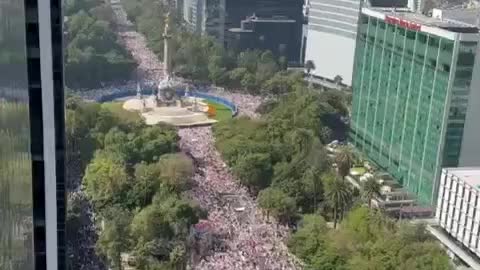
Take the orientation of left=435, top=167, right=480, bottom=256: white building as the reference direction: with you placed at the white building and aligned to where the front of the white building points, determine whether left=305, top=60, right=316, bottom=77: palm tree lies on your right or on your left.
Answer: on your right

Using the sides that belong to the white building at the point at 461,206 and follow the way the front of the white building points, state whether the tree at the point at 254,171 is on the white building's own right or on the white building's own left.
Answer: on the white building's own right

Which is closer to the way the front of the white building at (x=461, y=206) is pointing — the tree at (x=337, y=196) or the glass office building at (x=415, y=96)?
the tree

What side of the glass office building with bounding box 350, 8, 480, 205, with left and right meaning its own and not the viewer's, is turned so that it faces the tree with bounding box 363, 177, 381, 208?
front

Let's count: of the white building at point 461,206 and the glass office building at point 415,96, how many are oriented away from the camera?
0

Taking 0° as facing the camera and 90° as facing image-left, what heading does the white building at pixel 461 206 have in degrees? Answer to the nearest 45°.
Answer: approximately 45°

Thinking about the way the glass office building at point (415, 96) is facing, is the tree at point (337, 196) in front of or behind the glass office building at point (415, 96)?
in front

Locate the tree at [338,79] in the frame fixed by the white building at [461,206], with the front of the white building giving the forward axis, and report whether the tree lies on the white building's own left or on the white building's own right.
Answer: on the white building's own right

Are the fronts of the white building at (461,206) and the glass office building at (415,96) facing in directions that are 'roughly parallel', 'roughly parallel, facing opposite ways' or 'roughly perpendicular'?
roughly parallel

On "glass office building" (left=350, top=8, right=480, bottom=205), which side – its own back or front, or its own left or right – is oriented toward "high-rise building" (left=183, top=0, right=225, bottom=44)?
right

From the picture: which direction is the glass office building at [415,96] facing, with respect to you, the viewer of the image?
facing the viewer and to the left of the viewer

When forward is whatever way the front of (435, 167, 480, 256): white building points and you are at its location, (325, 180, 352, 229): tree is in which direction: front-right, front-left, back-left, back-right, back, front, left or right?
front-right

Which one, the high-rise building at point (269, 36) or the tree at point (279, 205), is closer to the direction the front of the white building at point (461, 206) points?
the tree

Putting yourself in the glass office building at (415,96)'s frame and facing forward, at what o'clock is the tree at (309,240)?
The tree is roughly at 11 o'clock from the glass office building.

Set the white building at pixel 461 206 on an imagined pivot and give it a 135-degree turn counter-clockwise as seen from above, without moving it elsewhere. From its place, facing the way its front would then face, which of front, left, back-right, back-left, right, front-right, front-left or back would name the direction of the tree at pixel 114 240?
back-right

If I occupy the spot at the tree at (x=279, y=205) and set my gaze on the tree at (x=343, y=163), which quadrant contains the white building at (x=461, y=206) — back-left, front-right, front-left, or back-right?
front-right
